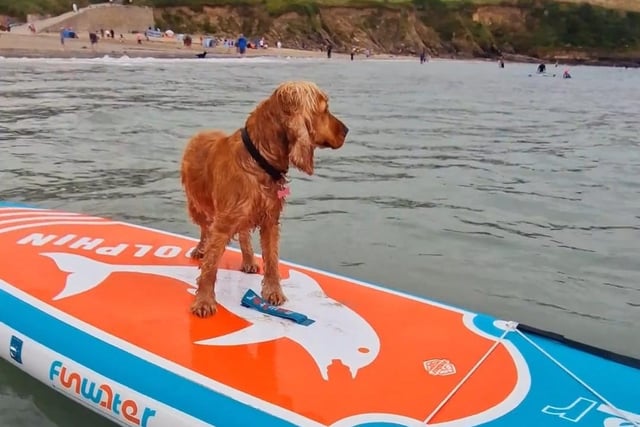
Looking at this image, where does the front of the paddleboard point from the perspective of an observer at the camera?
facing the viewer and to the right of the viewer
